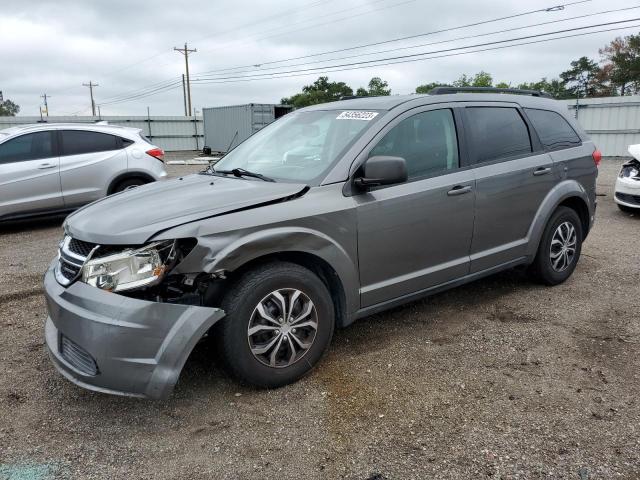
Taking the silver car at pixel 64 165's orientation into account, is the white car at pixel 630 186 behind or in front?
behind

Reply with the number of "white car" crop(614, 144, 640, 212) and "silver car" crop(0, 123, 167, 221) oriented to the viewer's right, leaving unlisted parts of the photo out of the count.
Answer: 0

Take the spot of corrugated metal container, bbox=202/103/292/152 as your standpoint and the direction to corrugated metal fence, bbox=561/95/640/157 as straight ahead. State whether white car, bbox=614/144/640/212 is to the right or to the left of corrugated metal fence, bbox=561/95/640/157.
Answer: right

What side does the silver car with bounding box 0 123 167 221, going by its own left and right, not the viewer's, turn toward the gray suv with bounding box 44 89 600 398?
left

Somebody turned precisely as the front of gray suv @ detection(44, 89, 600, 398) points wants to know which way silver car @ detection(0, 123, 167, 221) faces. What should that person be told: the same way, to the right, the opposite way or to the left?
the same way

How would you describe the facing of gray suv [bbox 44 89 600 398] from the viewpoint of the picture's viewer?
facing the viewer and to the left of the viewer

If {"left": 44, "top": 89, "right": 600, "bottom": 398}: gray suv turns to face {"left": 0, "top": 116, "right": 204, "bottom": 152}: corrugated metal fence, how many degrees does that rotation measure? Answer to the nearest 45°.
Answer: approximately 135° to its right

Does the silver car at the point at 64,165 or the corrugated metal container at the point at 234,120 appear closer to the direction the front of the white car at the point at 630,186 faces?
the silver car

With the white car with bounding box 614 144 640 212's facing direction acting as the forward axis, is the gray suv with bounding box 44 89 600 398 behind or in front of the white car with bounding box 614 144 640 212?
in front

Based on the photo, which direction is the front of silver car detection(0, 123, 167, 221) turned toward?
to the viewer's left

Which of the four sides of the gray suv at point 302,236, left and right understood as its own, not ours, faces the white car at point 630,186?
back

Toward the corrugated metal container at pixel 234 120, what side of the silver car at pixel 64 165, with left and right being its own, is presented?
right

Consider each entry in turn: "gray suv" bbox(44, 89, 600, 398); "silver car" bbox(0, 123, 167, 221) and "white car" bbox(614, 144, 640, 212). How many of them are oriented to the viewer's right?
0
